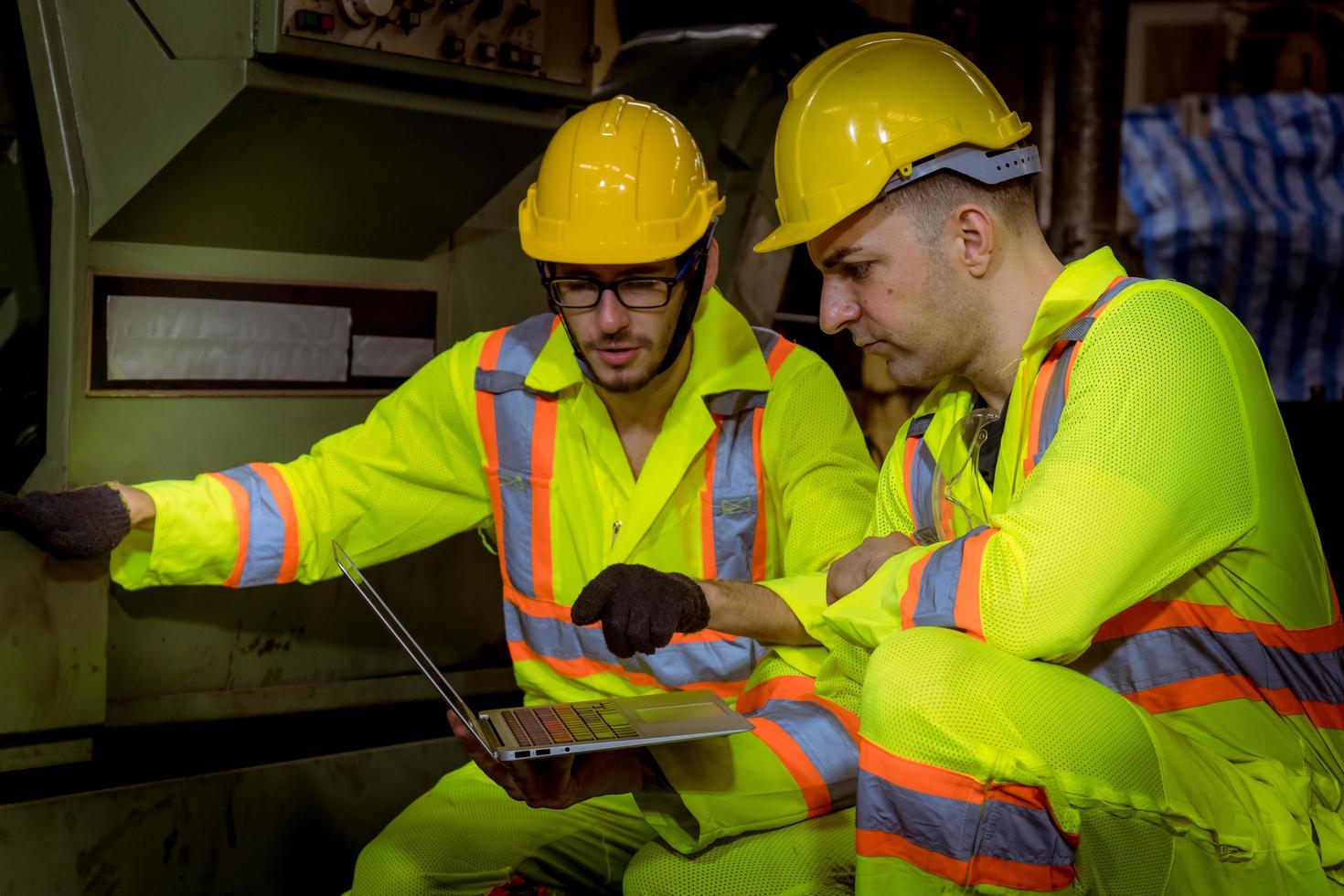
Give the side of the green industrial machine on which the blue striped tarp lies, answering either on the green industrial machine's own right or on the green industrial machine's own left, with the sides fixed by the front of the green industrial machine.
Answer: on the green industrial machine's own left

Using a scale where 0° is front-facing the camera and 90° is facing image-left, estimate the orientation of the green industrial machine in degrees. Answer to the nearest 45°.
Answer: approximately 315°
